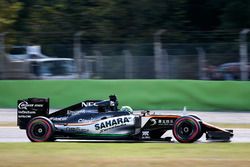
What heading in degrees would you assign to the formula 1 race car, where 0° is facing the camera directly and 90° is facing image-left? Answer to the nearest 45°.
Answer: approximately 270°

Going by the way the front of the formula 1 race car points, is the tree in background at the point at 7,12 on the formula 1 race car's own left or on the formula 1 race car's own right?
on the formula 1 race car's own left
